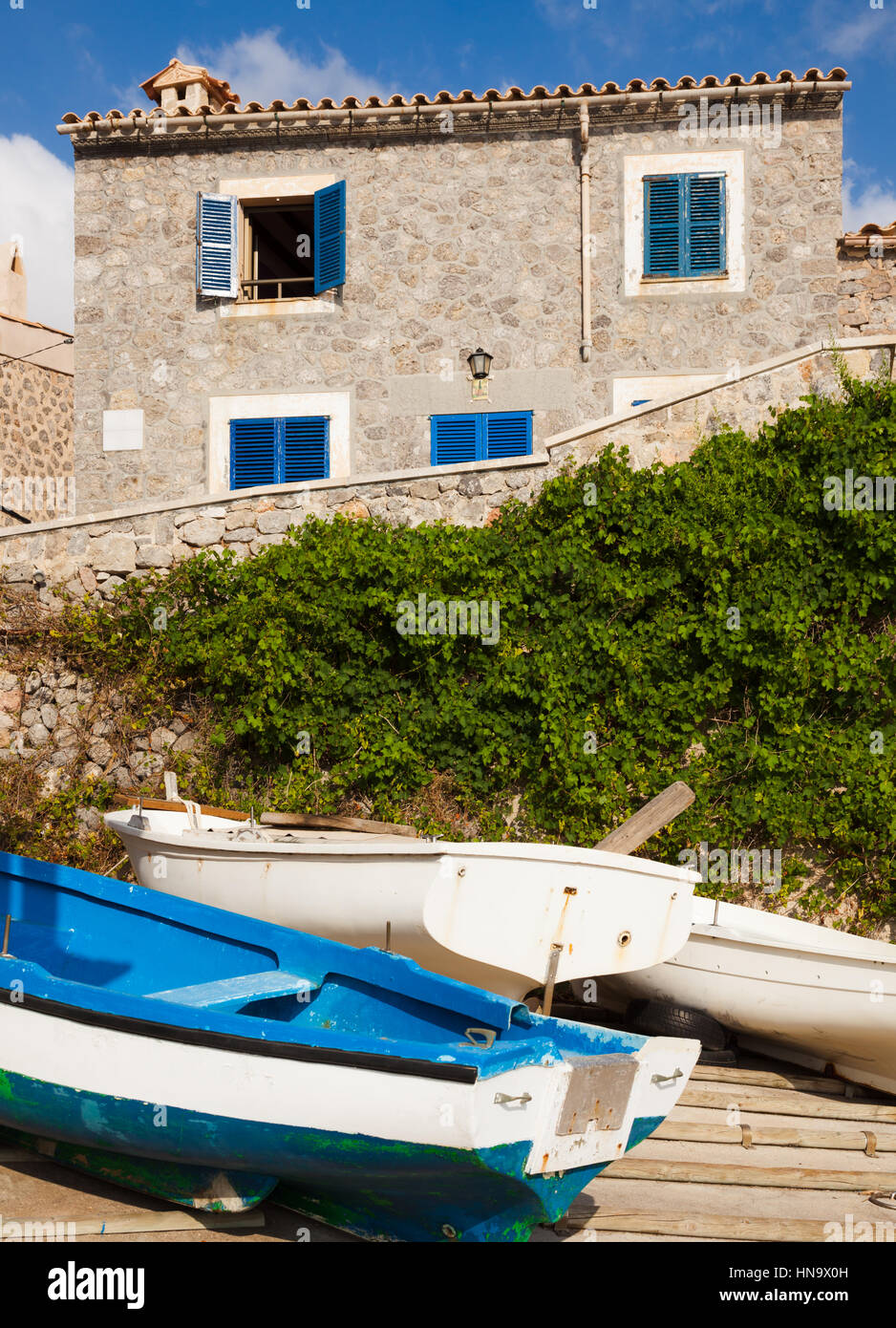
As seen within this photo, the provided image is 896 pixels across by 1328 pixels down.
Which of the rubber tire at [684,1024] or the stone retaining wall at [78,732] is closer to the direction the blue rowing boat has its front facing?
the stone retaining wall

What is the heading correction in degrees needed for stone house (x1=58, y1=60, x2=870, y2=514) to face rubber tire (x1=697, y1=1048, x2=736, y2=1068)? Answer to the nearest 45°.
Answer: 0° — it already faces it

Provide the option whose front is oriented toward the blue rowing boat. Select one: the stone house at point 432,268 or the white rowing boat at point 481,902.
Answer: the stone house

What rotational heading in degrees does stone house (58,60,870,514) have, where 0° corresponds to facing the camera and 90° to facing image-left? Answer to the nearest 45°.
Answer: approximately 0°

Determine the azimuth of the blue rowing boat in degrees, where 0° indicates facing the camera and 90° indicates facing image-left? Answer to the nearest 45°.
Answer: approximately 135°

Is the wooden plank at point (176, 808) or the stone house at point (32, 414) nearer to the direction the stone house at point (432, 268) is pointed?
the wooden plank

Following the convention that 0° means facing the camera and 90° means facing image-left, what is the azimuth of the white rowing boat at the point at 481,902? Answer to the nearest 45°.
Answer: approximately 135°

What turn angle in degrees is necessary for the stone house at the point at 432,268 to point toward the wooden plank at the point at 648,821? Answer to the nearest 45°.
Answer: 0° — it already faces it
